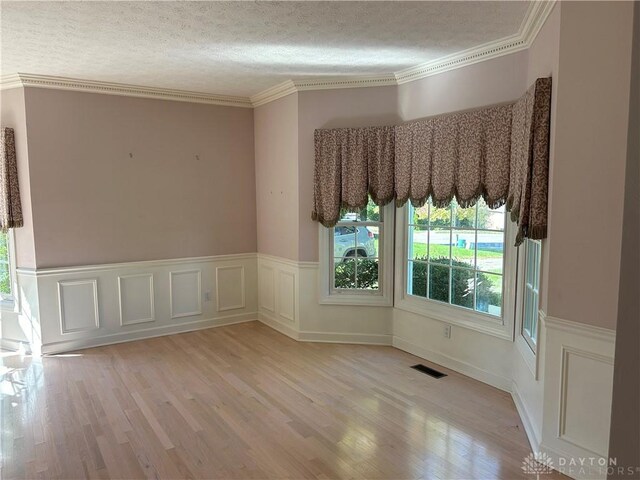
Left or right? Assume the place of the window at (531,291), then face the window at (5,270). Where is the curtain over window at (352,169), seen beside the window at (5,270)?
right

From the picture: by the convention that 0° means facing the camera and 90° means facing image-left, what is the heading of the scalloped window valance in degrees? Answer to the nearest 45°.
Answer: approximately 45°

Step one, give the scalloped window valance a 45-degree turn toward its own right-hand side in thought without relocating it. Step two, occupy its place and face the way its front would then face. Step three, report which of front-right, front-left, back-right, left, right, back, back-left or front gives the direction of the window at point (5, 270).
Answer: front

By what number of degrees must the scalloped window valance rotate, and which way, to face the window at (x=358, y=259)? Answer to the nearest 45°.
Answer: approximately 90° to its right

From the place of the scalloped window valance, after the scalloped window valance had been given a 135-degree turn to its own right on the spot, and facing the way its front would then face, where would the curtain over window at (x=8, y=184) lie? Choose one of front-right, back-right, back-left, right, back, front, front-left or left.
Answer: left
